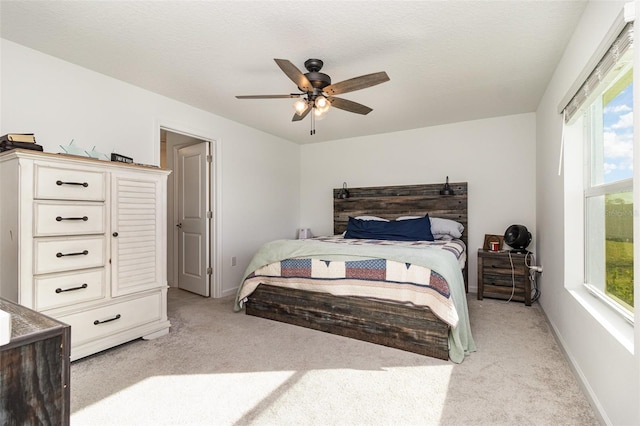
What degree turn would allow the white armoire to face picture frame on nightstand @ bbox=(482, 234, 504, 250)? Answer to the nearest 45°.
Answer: approximately 45° to its left

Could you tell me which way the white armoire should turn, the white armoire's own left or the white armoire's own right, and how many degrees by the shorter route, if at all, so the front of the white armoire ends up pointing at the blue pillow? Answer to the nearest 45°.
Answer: approximately 45° to the white armoire's own left

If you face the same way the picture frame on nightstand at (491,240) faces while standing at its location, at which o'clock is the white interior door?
The white interior door is roughly at 2 o'clock from the picture frame on nightstand.

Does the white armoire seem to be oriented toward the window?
yes

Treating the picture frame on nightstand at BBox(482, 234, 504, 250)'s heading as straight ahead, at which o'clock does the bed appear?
The bed is roughly at 1 o'clock from the picture frame on nightstand.

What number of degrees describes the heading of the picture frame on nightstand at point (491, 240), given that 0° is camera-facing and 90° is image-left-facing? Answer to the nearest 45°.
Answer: approximately 0°

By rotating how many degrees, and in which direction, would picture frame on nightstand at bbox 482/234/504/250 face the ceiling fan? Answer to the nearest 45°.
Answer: approximately 45° to its right

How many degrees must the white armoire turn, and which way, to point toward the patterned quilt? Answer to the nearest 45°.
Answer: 0° — it already faces it

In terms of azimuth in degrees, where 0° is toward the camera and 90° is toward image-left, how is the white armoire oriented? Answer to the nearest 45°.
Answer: approximately 315°

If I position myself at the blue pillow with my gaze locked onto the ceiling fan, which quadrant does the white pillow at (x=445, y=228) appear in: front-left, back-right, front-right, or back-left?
back-left
